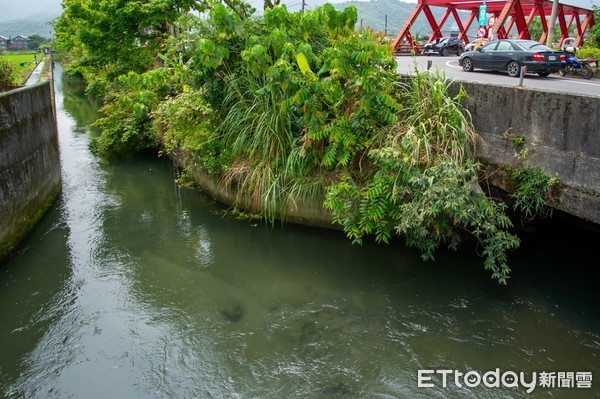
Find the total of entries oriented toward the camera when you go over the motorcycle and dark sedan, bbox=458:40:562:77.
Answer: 0

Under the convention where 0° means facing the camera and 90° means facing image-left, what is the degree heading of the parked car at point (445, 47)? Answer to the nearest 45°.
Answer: approximately 45°

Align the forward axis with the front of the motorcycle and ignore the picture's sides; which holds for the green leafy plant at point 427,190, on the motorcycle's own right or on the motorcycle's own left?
on the motorcycle's own left

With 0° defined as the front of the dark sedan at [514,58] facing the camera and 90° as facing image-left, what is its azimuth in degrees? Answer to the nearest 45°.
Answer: approximately 135°

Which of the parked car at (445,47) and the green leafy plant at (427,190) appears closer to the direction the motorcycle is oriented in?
the parked car

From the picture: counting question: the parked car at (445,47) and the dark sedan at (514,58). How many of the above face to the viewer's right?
0

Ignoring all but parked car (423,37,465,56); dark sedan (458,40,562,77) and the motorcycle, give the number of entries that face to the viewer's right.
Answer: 0

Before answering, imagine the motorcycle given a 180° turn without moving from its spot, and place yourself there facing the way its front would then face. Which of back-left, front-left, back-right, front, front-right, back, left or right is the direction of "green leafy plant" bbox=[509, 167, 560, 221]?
front-right

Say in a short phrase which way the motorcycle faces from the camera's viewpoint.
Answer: facing away from the viewer and to the left of the viewer

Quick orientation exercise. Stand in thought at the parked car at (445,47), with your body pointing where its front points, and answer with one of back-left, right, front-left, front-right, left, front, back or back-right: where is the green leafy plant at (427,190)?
front-left
